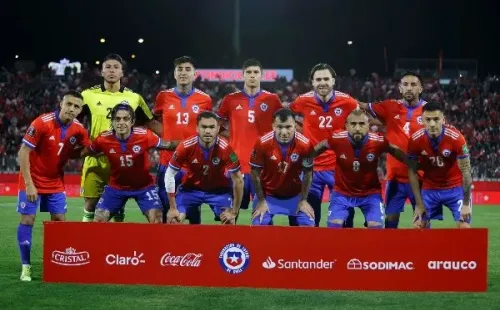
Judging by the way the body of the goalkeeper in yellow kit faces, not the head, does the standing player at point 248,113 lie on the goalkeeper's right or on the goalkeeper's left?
on the goalkeeper's left

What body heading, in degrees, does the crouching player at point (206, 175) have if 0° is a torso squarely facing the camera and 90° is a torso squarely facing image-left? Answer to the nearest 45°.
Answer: approximately 0°

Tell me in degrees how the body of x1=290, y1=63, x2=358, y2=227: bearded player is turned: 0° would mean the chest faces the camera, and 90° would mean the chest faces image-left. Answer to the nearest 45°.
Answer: approximately 0°

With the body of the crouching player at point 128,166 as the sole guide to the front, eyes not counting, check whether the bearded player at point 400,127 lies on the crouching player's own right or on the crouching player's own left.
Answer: on the crouching player's own left
